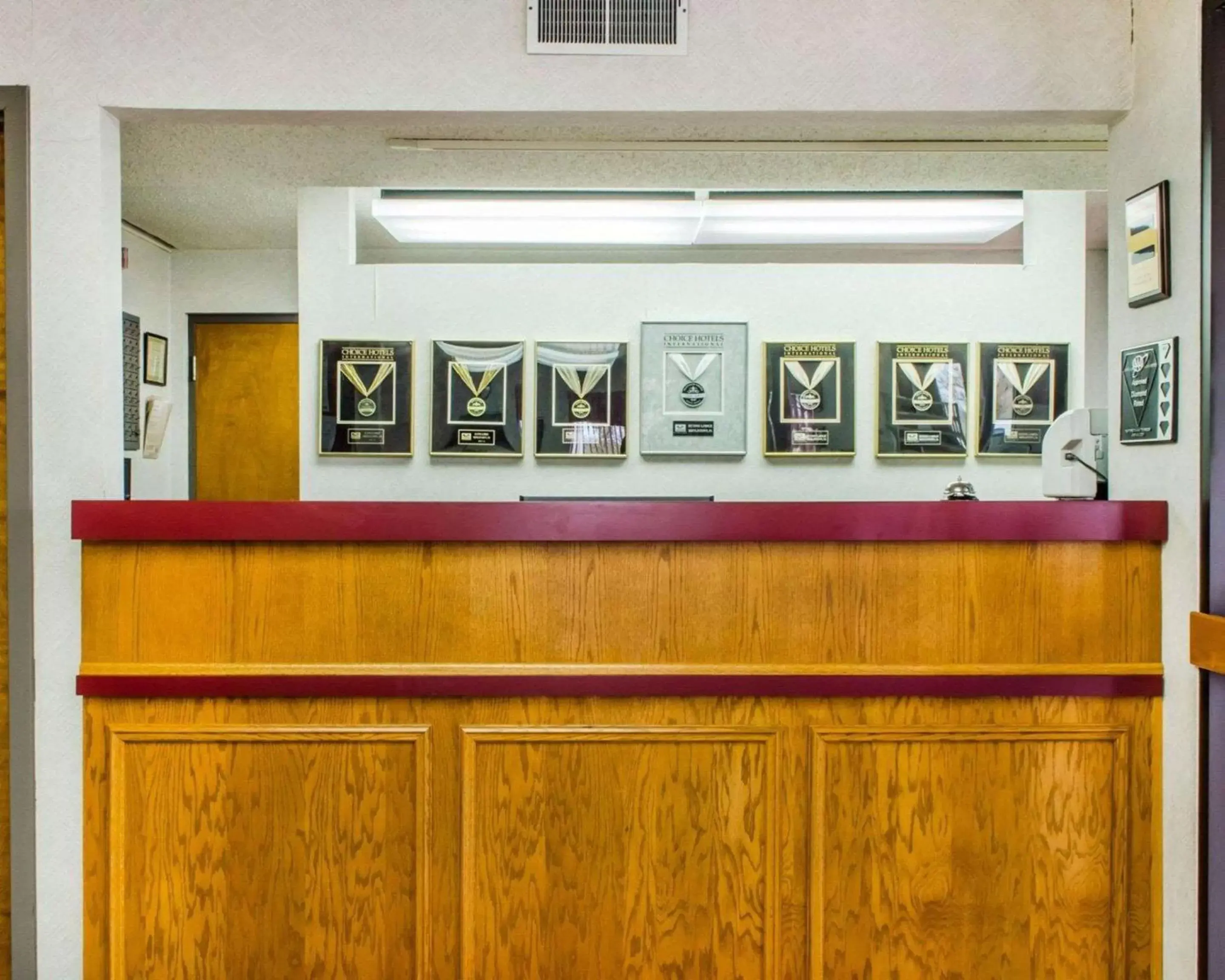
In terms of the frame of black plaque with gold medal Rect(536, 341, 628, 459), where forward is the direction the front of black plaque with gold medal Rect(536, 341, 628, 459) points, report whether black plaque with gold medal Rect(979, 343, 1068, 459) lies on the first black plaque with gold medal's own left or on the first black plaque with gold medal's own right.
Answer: on the first black plaque with gold medal's own left

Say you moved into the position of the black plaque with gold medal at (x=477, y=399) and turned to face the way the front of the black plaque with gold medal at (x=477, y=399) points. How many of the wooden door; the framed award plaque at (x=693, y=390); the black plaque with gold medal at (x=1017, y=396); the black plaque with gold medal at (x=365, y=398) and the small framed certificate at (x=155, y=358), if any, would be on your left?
2

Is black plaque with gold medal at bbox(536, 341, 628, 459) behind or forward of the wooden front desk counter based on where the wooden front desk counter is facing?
behind

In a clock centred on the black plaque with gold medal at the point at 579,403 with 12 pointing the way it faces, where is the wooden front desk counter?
The wooden front desk counter is roughly at 12 o'clock from the black plaque with gold medal.

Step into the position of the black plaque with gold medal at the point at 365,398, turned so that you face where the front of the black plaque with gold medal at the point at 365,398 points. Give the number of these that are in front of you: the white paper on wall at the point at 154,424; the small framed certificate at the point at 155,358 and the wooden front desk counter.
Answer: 1

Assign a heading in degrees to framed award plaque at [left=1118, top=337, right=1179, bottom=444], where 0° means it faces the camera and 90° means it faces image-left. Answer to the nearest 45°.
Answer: approximately 45°

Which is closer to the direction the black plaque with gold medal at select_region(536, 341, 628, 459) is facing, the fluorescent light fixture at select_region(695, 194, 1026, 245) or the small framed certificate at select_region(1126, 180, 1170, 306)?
the small framed certificate

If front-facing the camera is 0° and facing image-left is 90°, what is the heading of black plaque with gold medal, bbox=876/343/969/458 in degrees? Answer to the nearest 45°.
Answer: approximately 0°

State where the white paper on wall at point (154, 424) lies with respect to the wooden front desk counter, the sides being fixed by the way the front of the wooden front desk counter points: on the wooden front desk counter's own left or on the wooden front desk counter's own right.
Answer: on the wooden front desk counter's own right

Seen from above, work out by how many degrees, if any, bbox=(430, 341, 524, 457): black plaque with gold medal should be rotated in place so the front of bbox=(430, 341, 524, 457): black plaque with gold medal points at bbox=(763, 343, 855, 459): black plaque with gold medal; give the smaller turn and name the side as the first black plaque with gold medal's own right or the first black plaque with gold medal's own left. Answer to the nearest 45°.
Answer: approximately 90° to the first black plaque with gold medal's own left

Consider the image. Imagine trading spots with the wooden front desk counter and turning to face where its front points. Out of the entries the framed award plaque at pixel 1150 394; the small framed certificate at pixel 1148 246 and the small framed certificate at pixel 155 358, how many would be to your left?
2

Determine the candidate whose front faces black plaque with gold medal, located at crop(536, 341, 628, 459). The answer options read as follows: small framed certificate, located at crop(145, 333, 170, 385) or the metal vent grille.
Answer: the small framed certificate
